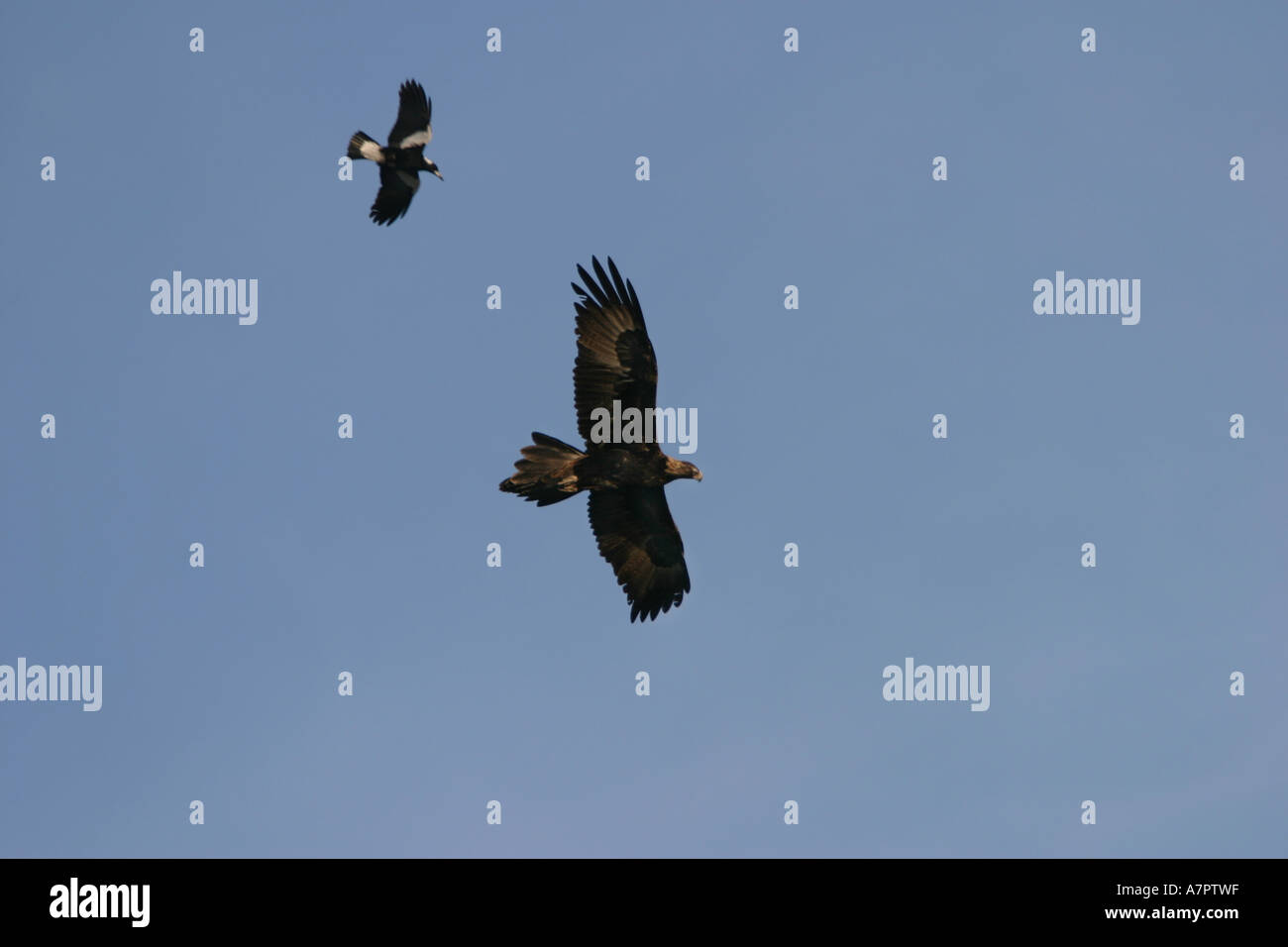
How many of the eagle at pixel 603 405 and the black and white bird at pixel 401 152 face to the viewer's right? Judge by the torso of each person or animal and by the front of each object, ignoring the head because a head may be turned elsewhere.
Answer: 2

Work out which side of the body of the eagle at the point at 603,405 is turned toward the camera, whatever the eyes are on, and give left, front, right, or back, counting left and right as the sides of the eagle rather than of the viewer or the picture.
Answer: right

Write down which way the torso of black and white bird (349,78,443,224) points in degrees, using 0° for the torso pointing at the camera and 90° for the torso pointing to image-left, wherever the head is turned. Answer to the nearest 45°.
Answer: approximately 270°
